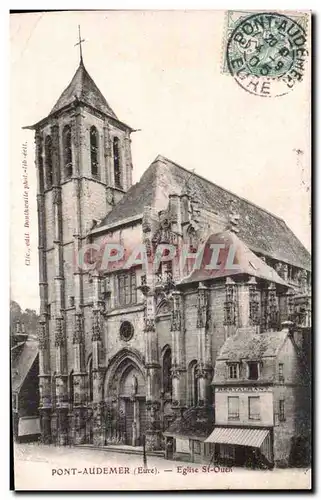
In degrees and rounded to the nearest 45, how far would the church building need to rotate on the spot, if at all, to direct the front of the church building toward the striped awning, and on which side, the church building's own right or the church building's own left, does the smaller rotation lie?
approximately 90° to the church building's own left

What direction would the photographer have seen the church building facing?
facing the viewer and to the left of the viewer

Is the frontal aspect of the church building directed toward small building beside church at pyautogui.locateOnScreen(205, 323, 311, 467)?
no
